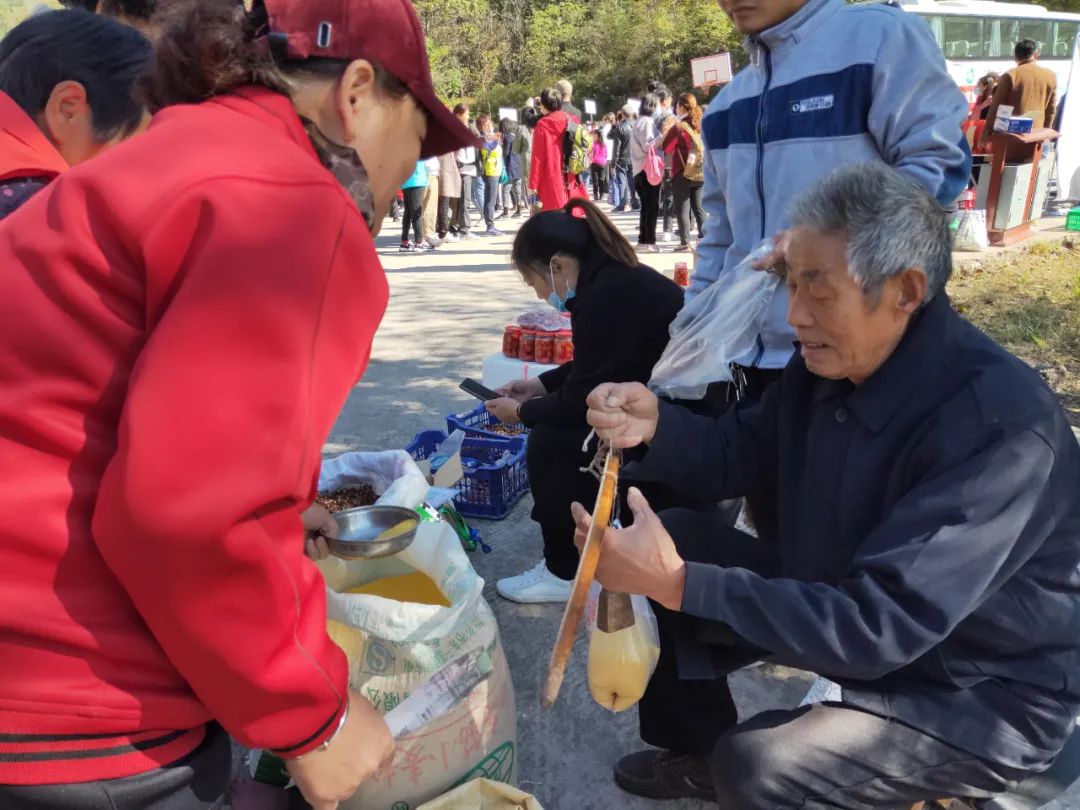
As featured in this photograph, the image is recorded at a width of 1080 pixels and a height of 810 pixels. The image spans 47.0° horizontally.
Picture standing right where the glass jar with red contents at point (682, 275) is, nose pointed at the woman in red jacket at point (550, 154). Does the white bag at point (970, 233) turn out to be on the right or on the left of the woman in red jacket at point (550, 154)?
right

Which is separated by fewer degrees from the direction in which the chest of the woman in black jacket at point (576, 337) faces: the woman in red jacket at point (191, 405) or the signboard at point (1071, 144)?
the woman in red jacket

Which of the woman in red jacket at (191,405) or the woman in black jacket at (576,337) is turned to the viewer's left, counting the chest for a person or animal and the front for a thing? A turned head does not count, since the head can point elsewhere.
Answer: the woman in black jacket

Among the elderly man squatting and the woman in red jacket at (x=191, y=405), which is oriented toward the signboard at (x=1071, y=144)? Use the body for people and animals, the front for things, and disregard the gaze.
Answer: the woman in red jacket

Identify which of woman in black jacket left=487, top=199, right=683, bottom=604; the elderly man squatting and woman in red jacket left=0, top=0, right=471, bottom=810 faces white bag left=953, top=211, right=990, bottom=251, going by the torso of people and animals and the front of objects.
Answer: the woman in red jacket

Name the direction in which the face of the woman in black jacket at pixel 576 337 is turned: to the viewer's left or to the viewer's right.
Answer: to the viewer's left

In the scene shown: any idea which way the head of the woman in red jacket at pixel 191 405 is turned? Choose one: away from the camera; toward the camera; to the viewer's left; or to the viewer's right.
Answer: to the viewer's right

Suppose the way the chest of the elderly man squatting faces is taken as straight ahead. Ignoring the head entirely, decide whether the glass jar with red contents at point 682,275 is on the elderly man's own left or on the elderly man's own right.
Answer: on the elderly man's own right

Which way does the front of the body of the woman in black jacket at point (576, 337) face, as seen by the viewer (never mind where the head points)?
to the viewer's left

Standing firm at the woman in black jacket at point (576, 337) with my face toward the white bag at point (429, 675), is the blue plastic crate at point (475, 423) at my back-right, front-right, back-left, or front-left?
back-right

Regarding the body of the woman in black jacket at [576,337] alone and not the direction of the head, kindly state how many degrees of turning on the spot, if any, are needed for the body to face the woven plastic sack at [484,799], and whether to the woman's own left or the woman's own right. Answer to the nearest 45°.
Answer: approximately 90° to the woman's own left

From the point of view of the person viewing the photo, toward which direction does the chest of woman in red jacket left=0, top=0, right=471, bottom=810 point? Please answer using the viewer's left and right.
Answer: facing away from the viewer and to the right of the viewer

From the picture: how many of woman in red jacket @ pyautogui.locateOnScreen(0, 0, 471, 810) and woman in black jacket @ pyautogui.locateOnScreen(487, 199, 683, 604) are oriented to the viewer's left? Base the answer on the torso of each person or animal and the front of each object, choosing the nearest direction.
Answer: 1

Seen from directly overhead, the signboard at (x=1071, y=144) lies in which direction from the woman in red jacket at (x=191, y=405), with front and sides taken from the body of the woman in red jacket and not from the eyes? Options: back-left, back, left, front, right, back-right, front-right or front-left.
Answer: front
